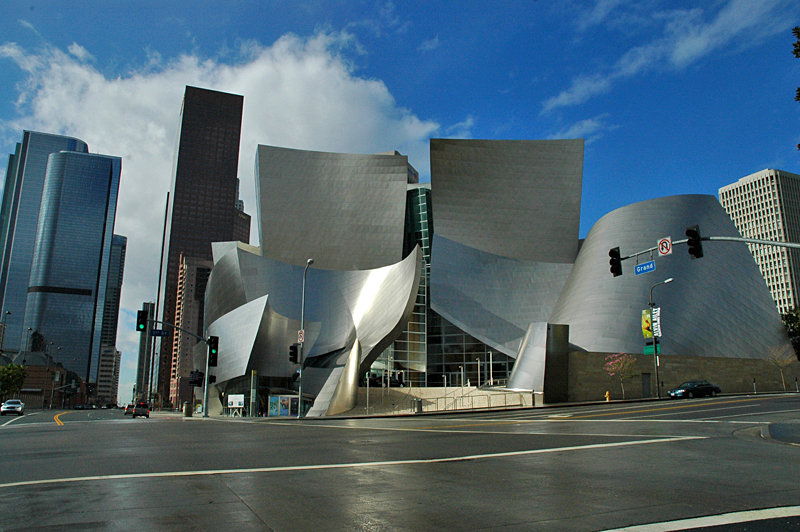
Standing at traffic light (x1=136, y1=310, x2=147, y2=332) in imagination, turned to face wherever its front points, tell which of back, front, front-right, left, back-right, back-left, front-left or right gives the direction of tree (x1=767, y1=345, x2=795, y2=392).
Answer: left

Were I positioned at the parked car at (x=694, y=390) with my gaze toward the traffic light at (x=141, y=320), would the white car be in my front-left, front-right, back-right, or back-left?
front-right

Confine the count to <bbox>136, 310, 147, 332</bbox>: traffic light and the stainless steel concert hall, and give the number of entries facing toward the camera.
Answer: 2

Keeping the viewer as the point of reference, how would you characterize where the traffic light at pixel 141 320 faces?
facing the viewer

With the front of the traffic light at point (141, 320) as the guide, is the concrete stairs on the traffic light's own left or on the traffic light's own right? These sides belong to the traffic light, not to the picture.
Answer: on the traffic light's own left

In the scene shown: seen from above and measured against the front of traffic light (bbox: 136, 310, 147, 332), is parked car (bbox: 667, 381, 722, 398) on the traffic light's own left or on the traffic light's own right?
on the traffic light's own left

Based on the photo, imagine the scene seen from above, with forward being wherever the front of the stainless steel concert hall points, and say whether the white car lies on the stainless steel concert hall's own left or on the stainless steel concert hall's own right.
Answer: on the stainless steel concert hall's own right

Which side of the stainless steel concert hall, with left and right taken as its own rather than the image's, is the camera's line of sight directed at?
front
